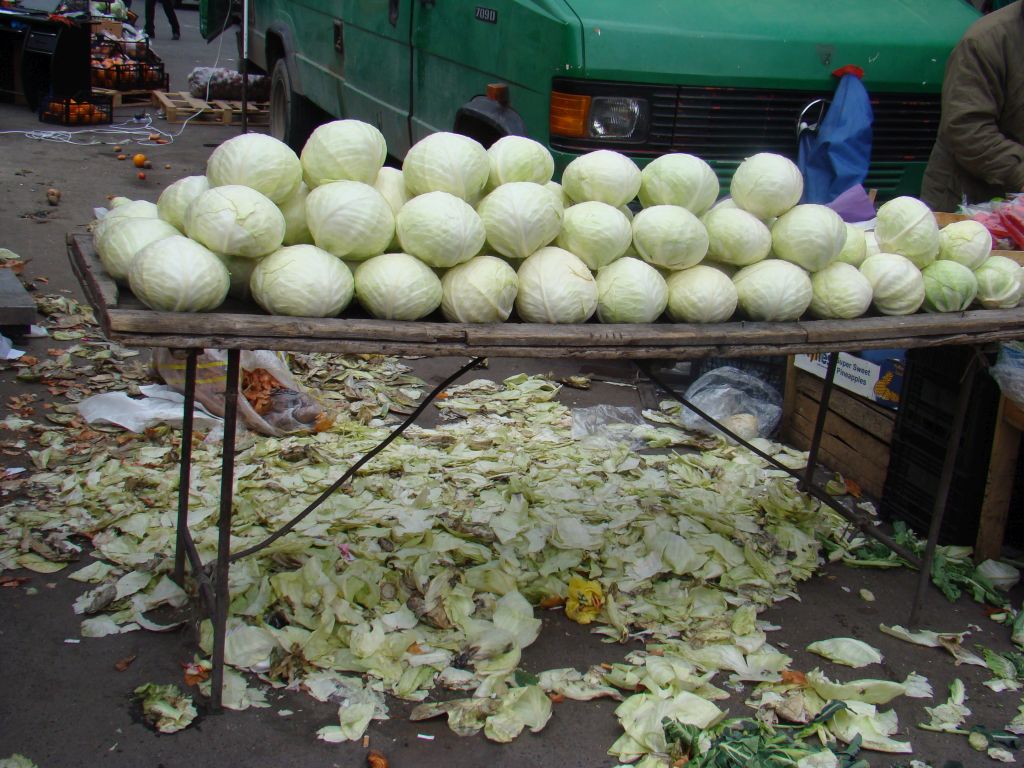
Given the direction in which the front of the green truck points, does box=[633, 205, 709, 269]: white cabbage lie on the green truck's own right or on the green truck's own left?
on the green truck's own right

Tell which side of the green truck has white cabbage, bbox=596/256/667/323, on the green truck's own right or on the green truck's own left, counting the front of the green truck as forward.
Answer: on the green truck's own right

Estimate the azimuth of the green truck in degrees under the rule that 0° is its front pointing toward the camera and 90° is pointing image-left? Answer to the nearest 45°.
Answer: approximately 315°

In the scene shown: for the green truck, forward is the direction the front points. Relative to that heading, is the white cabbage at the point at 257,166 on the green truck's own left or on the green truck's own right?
on the green truck's own right

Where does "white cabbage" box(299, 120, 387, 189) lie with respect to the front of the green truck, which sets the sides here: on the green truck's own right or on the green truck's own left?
on the green truck's own right

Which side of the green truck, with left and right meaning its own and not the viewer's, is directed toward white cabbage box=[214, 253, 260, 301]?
right

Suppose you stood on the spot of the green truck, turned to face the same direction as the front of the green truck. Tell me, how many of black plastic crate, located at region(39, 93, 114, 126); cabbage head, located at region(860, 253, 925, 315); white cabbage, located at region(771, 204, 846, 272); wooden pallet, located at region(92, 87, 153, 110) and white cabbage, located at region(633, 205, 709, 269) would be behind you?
2

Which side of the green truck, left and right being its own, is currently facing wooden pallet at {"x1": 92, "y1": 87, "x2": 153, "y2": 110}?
back

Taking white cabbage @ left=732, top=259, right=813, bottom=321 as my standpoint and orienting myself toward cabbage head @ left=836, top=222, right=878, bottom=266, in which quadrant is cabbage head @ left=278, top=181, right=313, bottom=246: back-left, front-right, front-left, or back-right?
back-left

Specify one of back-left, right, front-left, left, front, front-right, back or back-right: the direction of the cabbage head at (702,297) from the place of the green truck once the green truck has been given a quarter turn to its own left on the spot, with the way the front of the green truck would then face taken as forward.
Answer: back-right

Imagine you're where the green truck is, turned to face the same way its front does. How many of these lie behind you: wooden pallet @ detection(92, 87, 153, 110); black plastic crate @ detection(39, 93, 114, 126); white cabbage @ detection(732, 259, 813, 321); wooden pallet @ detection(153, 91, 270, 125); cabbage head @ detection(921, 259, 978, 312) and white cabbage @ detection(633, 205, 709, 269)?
3

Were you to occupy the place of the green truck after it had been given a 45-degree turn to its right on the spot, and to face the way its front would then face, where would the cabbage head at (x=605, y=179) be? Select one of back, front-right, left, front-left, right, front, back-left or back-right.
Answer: front

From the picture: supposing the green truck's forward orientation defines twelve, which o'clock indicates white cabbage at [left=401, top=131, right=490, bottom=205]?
The white cabbage is roughly at 2 o'clock from the green truck.

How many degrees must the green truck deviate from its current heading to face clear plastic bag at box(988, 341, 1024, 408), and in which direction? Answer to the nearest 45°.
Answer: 0° — it already faces it

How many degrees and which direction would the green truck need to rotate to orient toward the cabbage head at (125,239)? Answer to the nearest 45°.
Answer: approximately 90° to its right

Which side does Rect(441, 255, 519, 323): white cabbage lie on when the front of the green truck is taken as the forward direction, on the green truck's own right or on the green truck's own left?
on the green truck's own right
